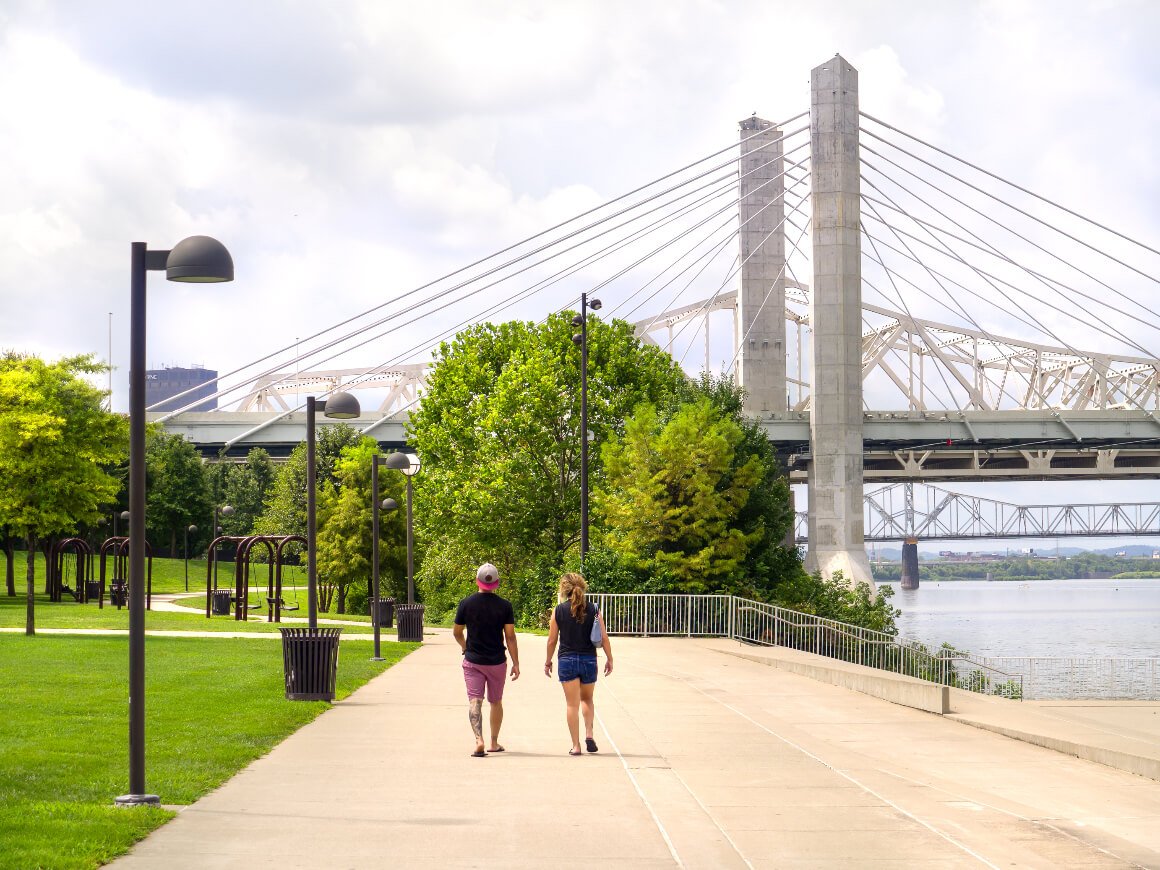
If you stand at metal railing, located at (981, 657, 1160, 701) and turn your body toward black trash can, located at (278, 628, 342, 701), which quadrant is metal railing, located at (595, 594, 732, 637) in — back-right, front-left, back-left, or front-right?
front-right

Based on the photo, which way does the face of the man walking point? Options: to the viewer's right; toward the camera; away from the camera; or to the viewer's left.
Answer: away from the camera

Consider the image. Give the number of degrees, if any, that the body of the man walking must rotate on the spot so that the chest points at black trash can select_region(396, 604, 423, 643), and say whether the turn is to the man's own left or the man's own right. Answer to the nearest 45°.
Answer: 0° — they already face it

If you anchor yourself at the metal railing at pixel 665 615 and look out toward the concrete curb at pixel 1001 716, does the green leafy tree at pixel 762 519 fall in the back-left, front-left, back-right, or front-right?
back-left

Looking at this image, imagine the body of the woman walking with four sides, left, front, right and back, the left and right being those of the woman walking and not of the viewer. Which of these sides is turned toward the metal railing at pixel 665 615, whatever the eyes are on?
front

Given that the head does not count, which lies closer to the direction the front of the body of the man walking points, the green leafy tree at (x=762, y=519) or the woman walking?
the green leafy tree

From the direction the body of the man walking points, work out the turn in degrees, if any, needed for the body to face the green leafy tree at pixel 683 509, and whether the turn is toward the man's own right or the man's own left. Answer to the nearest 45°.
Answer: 0° — they already face it

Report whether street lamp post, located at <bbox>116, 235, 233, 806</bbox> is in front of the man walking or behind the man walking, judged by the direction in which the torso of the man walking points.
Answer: behind

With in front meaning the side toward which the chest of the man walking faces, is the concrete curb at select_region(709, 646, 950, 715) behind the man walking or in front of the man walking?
in front

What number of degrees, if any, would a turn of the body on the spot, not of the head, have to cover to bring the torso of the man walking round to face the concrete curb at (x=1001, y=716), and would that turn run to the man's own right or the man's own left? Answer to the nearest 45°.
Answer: approximately 45° to the man's own right

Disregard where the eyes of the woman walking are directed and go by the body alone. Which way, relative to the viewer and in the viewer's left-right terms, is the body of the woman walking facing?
facing away from the viewer

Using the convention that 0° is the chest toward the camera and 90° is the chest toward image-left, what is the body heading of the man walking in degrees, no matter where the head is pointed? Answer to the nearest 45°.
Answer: approximately 180°

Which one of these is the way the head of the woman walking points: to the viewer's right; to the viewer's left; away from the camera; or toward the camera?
away from the camera

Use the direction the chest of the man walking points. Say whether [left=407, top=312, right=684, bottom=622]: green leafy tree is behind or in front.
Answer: in front

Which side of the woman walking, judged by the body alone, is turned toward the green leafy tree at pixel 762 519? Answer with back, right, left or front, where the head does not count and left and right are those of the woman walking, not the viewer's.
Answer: front
